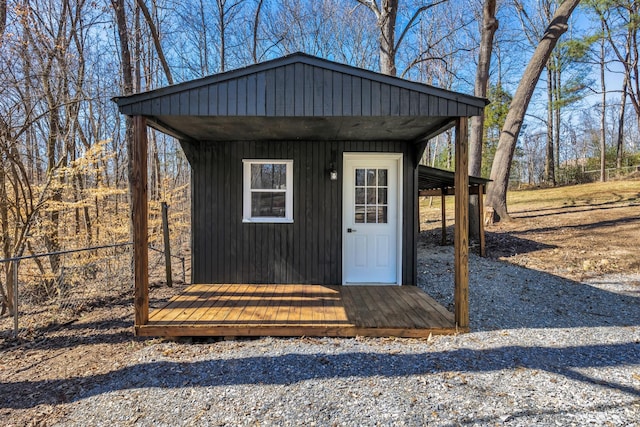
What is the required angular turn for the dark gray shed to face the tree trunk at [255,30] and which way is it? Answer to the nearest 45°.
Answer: approximately 180°

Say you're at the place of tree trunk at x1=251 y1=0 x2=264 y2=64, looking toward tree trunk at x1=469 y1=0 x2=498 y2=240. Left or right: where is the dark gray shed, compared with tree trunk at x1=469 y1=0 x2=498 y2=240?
right

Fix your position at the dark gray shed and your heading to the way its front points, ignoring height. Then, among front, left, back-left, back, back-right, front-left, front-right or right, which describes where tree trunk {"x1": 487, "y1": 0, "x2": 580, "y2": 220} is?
back-left

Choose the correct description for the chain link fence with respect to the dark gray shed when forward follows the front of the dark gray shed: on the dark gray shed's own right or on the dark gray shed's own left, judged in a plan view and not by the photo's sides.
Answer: on the dark gray shed's own right

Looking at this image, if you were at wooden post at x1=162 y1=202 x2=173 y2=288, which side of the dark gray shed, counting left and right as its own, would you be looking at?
right

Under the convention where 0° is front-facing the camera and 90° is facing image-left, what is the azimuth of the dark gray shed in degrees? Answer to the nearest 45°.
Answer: approximately 0°

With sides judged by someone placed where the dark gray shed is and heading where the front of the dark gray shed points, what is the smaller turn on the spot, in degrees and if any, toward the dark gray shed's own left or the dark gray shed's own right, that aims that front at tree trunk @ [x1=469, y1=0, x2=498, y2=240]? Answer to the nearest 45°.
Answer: approximately 135° to the dark gray shed's own left
